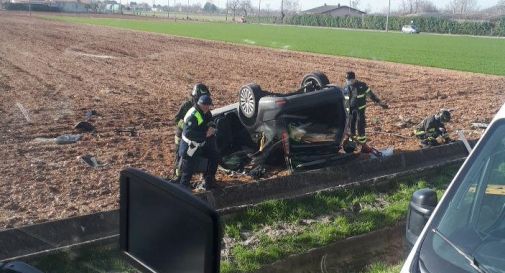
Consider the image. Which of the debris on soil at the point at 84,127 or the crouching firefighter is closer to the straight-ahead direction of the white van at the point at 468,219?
the debris on soil

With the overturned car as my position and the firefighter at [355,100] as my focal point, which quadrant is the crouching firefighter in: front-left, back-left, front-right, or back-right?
front-right

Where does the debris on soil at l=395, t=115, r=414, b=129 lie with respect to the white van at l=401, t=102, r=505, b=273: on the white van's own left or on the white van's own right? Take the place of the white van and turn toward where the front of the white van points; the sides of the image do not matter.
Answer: on the white van's own right

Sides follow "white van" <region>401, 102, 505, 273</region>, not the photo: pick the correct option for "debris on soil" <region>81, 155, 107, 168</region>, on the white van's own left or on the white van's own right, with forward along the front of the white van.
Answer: on the white van's own right
